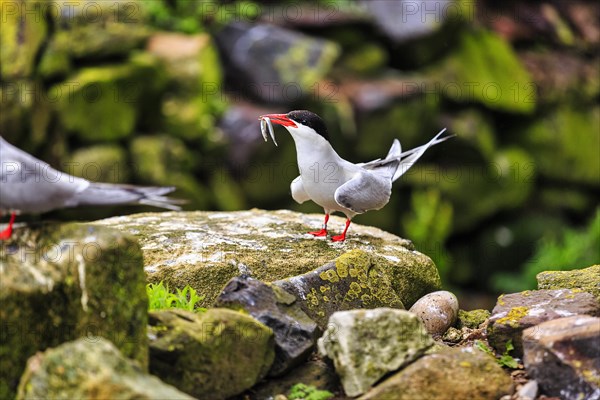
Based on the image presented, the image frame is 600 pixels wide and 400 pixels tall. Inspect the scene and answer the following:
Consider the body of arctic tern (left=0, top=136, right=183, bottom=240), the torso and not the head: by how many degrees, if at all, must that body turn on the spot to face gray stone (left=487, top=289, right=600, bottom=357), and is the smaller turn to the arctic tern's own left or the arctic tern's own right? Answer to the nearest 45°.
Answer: approximately 180°

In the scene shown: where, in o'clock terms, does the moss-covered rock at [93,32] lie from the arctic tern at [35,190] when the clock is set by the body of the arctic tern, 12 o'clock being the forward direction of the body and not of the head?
The moss-covered rock is roughly at 3 o'clock from the arctic tern.

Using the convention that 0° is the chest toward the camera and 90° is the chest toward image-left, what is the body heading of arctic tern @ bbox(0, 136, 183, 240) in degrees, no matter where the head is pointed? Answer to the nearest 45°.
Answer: approximately 90°

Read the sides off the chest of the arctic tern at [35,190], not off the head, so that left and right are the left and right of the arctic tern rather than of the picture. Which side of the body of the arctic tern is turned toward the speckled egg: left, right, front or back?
back

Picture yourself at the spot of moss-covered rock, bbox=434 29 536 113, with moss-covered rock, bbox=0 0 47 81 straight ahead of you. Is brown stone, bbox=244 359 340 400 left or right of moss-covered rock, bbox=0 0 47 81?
left

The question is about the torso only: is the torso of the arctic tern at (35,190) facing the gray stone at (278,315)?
no

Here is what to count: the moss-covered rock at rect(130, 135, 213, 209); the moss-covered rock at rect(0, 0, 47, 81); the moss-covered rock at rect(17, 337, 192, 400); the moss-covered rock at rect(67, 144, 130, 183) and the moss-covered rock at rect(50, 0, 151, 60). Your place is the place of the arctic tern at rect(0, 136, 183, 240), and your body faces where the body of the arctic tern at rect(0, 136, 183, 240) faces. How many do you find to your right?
4

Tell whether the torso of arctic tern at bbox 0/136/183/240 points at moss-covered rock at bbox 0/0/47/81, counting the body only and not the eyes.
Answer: no

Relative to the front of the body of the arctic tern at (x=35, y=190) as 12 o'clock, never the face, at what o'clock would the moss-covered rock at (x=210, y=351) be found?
The moss-covered rock is roughly at 7 o'clock from the arctic tern.

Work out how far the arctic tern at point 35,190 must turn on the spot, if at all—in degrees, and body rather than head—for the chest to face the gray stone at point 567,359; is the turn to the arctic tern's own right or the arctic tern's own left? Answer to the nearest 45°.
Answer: approximately 180°

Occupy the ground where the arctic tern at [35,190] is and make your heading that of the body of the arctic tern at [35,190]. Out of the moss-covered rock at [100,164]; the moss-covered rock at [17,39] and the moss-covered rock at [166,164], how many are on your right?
3

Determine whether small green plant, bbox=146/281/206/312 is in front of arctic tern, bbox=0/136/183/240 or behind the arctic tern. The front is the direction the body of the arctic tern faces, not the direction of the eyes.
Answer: behind

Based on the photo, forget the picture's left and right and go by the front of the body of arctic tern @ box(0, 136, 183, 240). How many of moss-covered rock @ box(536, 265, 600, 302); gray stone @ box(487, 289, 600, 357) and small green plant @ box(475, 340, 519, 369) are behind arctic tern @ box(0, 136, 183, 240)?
3

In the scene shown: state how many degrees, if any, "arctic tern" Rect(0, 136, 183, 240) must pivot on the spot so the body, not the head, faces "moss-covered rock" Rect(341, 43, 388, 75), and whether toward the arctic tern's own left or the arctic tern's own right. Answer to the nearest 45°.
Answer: approximately 135° to the arctic tern's own right

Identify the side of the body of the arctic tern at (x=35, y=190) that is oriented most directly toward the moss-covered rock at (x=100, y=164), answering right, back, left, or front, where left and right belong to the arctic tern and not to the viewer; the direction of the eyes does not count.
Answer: right
